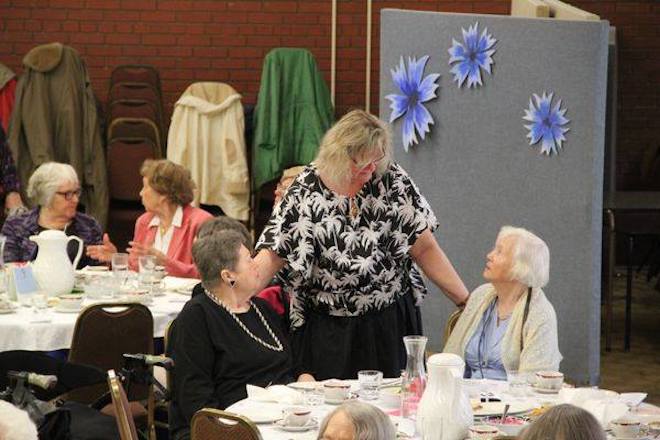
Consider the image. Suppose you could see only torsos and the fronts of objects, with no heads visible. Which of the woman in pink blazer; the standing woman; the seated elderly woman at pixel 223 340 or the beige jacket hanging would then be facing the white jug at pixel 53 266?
the woman in pink blazer

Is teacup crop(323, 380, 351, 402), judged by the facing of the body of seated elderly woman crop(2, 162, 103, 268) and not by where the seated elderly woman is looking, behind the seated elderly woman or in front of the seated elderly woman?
in front

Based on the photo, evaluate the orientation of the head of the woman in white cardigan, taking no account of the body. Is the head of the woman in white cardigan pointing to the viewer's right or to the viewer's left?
to the viewer's left

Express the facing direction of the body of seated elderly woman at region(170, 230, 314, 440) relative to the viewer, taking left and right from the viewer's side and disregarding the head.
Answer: facing the viewer and to the right of the viewer

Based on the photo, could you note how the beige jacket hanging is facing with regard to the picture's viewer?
facing away from the viewer

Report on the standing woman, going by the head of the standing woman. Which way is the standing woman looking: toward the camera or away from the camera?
toward the camera

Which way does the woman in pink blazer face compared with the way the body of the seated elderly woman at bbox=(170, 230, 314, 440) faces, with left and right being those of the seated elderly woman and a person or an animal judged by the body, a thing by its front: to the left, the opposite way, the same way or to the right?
to the right

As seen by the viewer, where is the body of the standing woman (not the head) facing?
toward the camera

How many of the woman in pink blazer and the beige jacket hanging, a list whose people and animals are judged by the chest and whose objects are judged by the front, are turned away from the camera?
1

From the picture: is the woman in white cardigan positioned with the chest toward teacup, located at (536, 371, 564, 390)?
no

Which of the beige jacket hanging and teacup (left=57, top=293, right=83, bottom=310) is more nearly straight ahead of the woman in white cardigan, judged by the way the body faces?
the teacup

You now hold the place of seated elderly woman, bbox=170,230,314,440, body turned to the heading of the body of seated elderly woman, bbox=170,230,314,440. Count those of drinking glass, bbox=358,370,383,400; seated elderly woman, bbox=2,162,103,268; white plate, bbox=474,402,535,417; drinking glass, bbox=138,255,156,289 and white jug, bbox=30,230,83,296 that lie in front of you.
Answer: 2

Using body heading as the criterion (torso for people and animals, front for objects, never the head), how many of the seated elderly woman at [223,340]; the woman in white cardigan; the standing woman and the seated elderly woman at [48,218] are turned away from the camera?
0

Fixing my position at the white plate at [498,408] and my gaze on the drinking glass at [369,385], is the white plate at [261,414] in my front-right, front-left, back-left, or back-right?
front-left

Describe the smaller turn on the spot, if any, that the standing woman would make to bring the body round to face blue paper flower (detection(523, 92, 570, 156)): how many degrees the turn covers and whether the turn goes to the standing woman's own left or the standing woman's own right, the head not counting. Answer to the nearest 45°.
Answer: approximately 135° to the standing woman's own left

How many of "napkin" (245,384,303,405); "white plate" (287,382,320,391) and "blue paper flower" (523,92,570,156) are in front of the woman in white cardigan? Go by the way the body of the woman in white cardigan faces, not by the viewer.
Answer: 2
